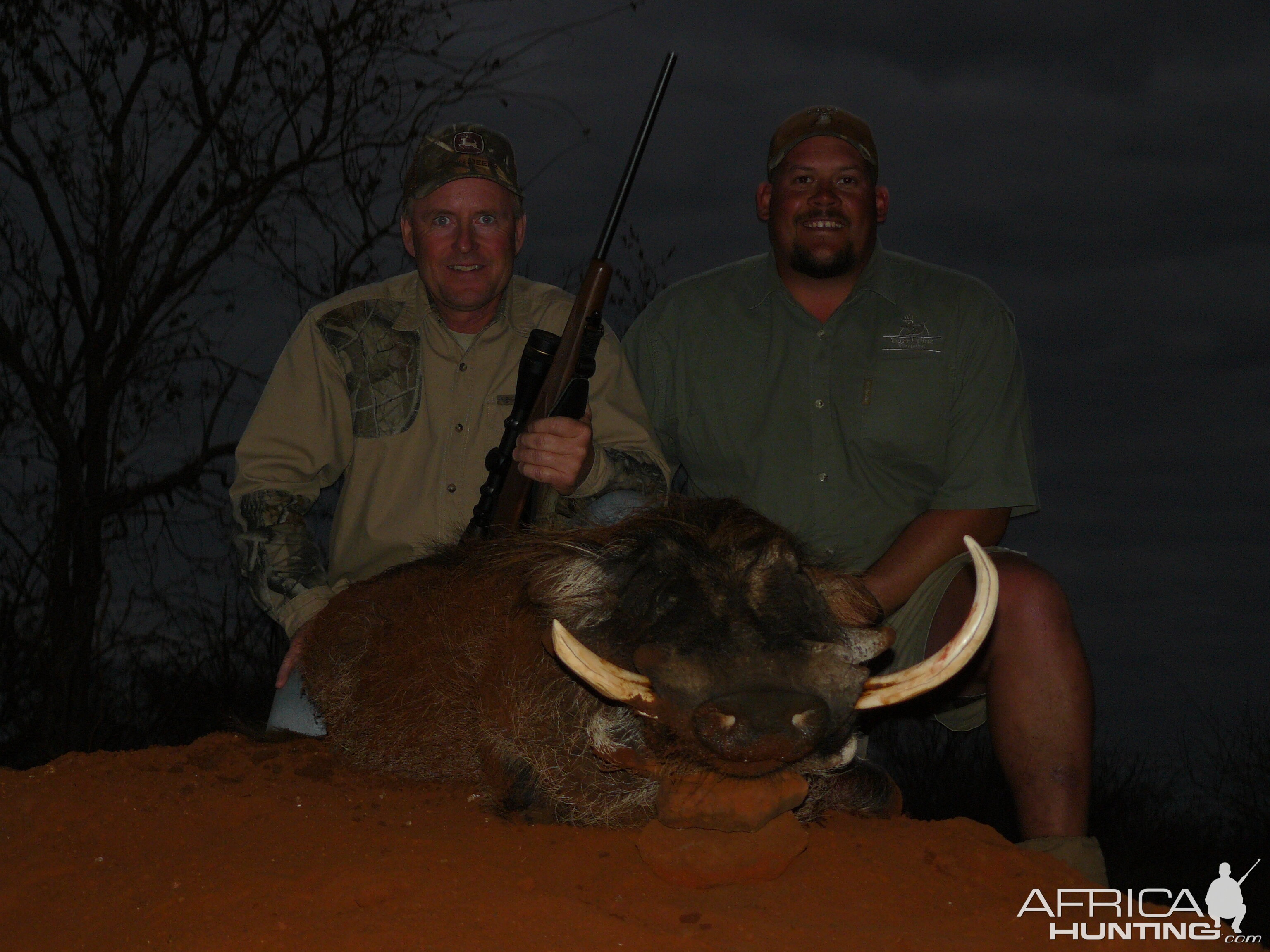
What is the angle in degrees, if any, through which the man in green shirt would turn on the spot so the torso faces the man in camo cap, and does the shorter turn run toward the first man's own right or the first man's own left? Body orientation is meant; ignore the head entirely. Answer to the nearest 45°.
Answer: approximately 90° to the first man's own right

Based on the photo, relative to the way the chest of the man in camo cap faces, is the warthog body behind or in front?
in front

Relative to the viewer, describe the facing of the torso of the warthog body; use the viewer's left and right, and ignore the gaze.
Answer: facing the viewer and to the right of the viewer

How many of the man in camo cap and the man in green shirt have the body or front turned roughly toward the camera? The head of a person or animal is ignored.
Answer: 2

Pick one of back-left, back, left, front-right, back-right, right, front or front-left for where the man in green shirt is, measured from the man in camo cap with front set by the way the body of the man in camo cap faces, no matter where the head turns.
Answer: left

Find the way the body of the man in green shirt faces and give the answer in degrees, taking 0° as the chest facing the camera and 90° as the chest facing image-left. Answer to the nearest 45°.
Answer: approximately 0°
